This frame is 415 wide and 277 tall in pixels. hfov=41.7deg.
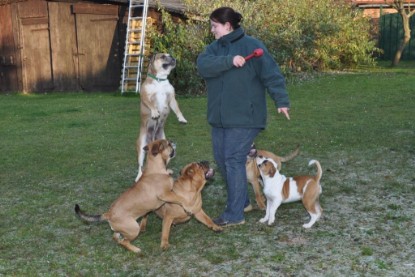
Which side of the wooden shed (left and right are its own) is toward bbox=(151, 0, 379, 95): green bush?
left

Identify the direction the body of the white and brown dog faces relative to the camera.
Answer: to the viewer's left

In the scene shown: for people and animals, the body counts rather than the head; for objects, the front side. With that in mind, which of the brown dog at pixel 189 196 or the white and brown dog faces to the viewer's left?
the white and brown dog

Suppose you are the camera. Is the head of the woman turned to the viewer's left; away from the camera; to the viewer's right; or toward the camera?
to the viewer's left

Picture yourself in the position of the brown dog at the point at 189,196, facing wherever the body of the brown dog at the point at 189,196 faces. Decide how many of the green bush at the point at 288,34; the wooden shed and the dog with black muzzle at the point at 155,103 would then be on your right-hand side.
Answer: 0

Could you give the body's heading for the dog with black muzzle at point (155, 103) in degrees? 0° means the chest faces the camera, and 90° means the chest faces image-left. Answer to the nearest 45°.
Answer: approximately 315°

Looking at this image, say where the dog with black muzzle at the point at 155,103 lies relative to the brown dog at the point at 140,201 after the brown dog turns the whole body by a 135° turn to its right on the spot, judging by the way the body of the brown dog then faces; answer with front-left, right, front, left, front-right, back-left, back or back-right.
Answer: back-right

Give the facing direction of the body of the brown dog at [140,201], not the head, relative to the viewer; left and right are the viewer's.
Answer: facing to the right of the viewer

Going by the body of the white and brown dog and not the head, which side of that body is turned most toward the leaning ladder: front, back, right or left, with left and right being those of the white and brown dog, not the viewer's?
right

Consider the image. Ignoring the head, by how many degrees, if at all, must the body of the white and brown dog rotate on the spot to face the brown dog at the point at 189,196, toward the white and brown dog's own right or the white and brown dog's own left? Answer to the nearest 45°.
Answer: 0° — it already faces it

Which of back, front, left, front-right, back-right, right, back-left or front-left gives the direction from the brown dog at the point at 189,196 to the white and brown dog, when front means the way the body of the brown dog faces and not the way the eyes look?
front

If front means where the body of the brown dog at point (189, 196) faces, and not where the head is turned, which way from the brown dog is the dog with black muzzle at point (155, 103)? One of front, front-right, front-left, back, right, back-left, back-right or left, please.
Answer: left

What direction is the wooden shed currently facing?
toward the camera

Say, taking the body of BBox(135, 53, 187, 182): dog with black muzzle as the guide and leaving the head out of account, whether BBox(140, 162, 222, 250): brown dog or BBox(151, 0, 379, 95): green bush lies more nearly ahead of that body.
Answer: the brown dog

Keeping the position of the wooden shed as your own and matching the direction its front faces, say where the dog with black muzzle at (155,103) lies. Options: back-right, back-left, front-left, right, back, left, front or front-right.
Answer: front

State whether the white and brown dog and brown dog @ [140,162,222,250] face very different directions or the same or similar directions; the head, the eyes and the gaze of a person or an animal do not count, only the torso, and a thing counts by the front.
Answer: very different directions
